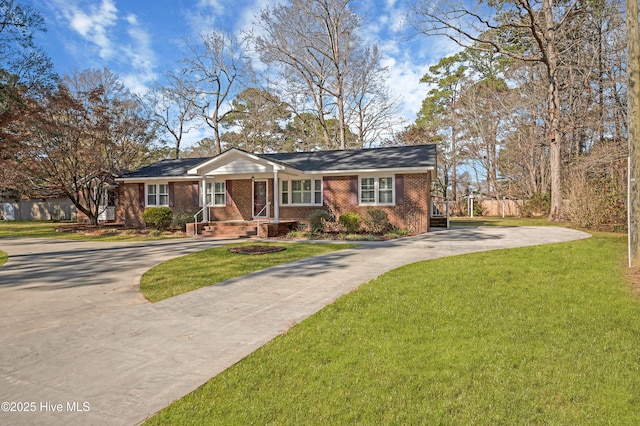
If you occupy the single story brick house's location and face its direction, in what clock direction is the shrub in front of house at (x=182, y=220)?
The shrub in front of house is roughly at 2 o'clock from the single story brick house.

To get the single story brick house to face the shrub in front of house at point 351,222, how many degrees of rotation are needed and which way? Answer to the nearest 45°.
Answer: approximately 90° to its left

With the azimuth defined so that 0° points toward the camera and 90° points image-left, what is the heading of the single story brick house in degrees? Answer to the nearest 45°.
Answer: approximately 45°

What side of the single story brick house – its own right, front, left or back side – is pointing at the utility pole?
left
